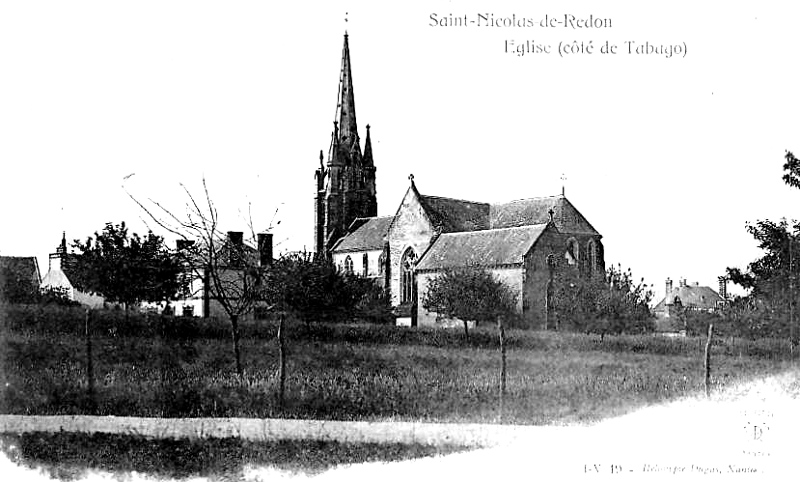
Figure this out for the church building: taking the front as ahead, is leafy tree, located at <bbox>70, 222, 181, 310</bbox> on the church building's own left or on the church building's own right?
on the church building's own left

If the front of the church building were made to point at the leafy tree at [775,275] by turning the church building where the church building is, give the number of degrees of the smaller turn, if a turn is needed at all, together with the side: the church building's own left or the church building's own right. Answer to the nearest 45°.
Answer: approximately 135° to the church building's own left

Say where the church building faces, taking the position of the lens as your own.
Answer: facing away from the viewer and to the left of the viewer

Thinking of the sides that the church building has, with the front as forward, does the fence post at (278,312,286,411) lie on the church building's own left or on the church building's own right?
on the church building's own left

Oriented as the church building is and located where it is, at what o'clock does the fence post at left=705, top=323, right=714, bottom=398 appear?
The fence post is roughly at 7 o'clock from the church building.

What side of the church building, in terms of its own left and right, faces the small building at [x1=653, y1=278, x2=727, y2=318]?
back

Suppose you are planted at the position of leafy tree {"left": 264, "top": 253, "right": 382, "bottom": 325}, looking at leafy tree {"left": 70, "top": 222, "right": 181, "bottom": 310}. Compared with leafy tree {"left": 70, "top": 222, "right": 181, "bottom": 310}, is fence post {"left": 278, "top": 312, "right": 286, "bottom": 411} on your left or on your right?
left
